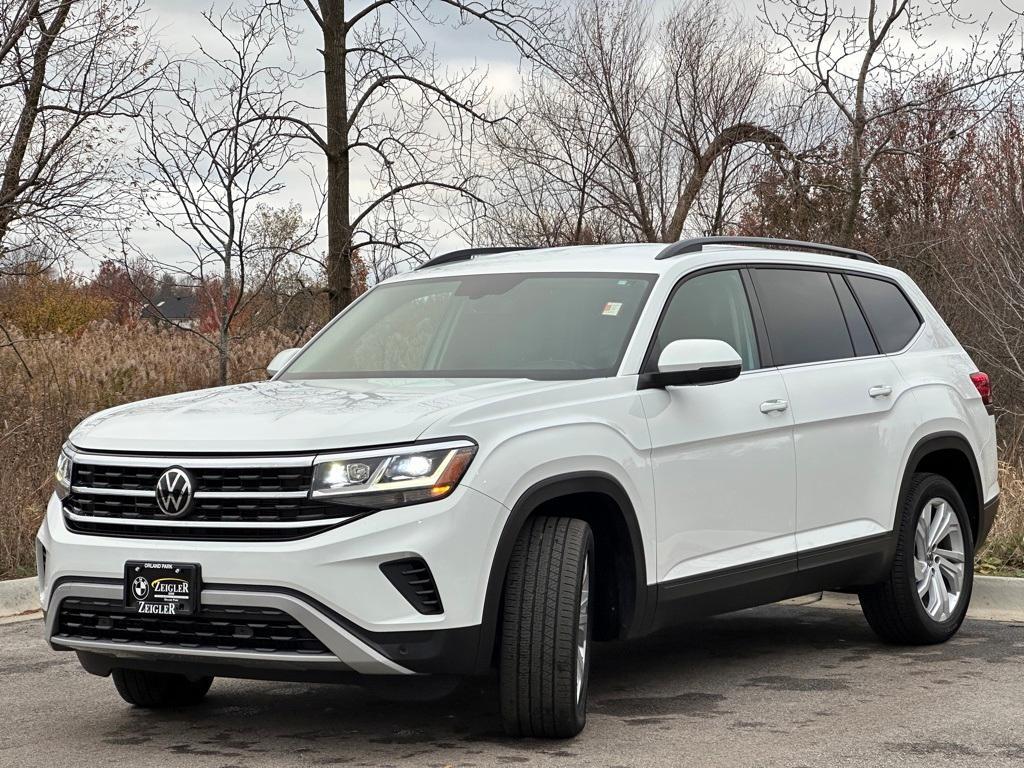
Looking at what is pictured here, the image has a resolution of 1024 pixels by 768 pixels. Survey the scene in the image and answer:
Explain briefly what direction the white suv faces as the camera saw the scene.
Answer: facing the viewer and to the left of the viewer

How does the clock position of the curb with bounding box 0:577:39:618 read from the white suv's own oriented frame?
The curb is roughly at 3 o'clock from the white suv.

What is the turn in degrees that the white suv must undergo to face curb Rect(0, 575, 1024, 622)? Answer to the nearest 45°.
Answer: approximately 180°
